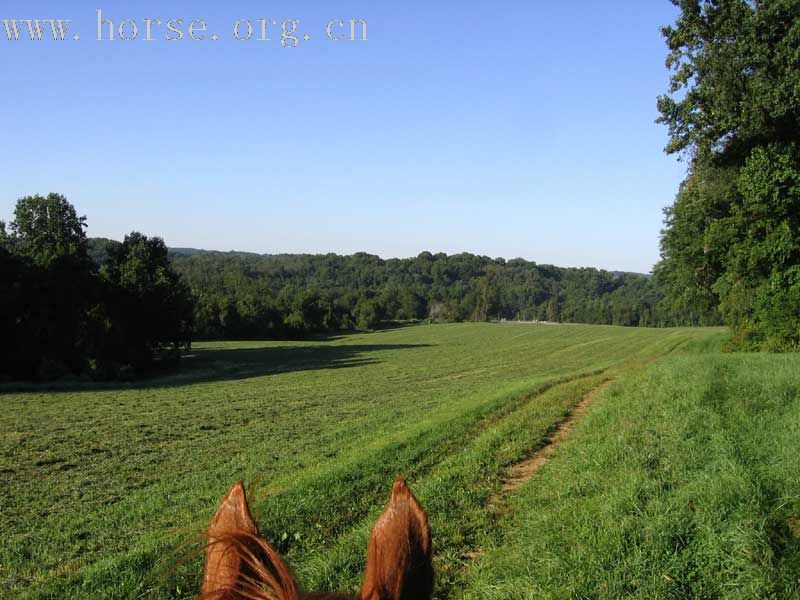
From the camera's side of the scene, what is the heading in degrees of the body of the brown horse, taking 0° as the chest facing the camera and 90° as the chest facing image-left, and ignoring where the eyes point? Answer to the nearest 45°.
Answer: approximately 180°

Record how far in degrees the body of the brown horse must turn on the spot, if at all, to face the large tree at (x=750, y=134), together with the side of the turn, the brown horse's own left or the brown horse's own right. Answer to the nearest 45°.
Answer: approximately 45° to the brown horse's own right

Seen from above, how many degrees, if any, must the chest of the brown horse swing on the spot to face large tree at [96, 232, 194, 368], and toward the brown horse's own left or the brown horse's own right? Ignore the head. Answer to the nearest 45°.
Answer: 0° — it already faces it
